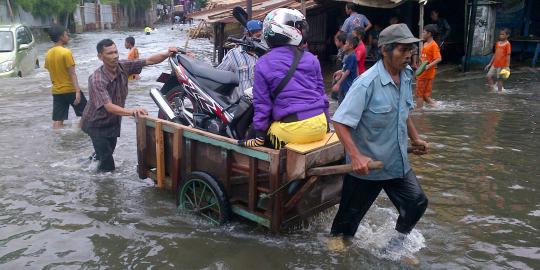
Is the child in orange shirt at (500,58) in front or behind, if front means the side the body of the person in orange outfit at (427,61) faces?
behind

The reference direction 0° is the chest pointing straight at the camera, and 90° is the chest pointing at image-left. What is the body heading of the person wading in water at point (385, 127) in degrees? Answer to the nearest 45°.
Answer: approximately 315°

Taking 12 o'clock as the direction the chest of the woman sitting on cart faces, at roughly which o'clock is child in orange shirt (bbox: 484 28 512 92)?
The child in orange shirt is roughly at 1 o'clock from the woman sitting on cart.

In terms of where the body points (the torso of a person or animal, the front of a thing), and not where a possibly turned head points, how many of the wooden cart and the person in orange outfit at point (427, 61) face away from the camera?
0

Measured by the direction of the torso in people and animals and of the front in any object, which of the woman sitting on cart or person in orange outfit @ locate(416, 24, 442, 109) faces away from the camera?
the woman sitting on cart

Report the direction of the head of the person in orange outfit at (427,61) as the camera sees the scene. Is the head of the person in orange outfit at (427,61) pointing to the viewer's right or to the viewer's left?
to the viewer's left

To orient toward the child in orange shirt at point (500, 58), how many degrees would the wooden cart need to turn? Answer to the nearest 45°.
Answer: approximately 90° to its left

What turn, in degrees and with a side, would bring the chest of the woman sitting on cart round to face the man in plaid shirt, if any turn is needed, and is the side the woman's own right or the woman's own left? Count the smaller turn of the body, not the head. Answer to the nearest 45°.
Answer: approximately 45° to the woman's own left

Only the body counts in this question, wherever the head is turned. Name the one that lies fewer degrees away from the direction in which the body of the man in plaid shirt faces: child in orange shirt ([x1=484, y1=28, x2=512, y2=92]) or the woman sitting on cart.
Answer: the woman sitting on cart

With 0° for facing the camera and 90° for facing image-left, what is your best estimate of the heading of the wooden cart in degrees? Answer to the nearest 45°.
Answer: approximately 315°

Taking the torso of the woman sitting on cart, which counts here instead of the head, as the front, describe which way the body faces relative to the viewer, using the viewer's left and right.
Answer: facing away from the viewer
